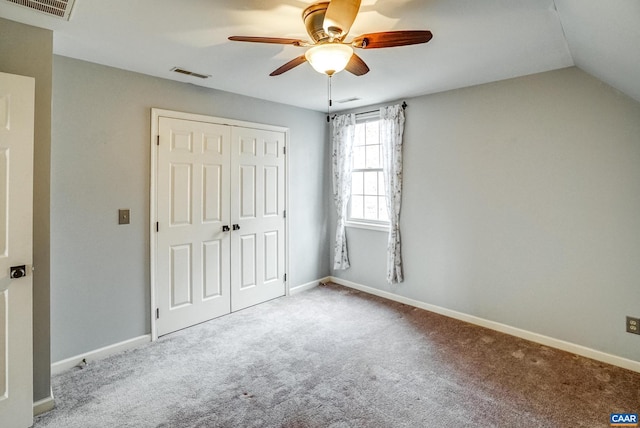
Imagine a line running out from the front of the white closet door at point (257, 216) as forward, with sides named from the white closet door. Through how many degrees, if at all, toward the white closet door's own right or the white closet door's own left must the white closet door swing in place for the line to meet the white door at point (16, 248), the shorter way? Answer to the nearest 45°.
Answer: approximately 90° to the white closet door's own right

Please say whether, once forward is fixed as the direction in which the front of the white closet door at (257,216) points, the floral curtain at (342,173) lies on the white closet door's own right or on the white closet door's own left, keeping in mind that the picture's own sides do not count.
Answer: on the white closet door's own left

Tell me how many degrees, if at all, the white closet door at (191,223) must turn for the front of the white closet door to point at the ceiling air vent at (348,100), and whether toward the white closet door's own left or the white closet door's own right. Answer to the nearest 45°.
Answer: approximately 45° to the white closet door's own left

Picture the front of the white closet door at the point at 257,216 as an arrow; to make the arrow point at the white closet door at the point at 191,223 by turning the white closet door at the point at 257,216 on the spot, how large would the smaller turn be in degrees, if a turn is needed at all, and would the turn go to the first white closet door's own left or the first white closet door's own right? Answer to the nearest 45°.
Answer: approximately 90° to the first white closet door's own right

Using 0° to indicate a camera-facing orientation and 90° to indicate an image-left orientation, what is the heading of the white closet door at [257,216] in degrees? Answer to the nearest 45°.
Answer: approximately 315°

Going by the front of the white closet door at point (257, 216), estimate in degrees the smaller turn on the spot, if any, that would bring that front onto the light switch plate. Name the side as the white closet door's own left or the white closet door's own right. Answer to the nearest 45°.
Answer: approximately 90° to the white closet door's own right

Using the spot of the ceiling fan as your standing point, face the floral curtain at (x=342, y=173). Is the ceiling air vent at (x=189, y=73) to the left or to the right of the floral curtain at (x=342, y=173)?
left
